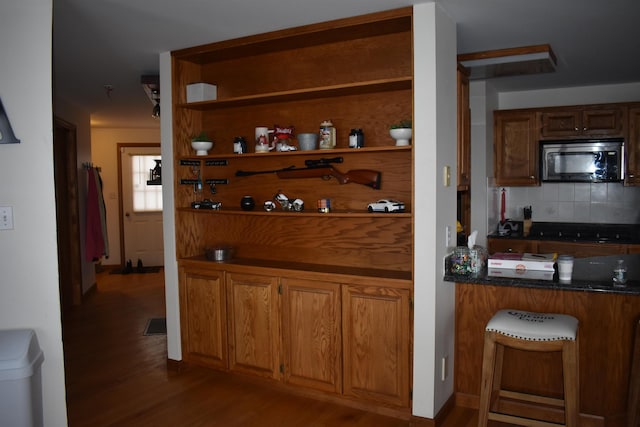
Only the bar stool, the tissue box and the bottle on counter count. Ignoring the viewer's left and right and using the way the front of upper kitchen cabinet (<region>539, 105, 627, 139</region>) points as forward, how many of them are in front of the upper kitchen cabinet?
3

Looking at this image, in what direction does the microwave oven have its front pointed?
toward the camera

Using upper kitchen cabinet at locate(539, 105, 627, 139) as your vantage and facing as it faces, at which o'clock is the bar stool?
The bar stool is roughly at 12 o'clock from the upper kitchen cabinet.

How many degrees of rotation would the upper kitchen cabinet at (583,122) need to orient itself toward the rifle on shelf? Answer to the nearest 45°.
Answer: approximately 45° to its right

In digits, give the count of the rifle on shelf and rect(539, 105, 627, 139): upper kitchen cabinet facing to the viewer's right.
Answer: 0

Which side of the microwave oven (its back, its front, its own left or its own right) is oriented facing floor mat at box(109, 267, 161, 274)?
right

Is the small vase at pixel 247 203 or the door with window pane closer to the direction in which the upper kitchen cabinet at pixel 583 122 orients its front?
the small vase

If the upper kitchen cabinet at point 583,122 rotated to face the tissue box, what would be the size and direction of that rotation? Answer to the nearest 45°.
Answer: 0° — it already faces it

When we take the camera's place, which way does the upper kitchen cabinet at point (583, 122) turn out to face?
facing the viewer

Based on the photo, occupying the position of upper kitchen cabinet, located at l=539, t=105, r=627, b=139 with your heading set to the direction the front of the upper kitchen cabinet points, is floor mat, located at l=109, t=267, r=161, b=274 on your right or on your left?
on your right

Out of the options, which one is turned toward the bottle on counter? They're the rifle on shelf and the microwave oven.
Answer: the microwave oven

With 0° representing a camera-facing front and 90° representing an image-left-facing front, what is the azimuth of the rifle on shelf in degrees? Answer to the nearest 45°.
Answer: approximately 90°
